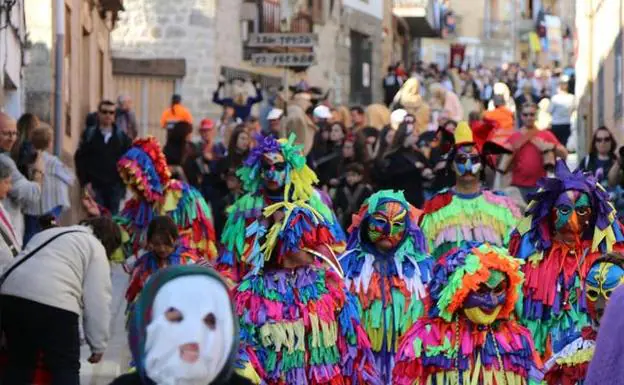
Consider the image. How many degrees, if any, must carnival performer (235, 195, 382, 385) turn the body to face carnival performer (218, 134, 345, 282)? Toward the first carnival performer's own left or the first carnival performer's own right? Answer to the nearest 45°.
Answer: approximately 180°

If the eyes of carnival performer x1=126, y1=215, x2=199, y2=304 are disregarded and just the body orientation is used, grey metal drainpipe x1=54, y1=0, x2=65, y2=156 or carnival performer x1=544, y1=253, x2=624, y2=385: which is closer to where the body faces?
the carnival performer

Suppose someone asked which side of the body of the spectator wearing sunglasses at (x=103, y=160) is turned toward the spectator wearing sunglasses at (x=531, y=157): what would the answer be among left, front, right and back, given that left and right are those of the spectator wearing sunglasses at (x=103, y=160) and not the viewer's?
left

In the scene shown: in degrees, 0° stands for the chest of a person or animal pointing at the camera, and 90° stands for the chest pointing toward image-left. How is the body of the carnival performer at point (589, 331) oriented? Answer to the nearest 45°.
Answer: approximately 0°

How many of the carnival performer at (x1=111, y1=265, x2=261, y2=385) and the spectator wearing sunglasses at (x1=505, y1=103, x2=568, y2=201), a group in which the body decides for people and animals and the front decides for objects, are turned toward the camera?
2

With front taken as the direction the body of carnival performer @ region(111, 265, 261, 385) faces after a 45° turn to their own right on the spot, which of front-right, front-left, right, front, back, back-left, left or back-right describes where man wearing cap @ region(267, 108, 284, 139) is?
back-right

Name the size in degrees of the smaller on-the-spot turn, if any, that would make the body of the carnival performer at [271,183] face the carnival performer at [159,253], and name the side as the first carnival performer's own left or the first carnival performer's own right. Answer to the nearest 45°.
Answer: approximately 45° to the first carnival performer's own right

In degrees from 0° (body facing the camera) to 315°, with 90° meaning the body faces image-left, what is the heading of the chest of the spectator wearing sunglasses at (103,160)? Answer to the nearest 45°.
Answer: approximately 0°

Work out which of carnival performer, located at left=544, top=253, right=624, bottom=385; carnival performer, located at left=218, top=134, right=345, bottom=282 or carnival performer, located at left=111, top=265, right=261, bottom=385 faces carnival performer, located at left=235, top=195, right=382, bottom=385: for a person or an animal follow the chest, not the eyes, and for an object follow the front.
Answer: carnival performer, located at left=218, top=134, right=345, bottom=282

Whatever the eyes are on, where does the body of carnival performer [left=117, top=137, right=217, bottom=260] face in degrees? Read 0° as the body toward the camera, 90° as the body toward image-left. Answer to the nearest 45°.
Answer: approximately 45°
